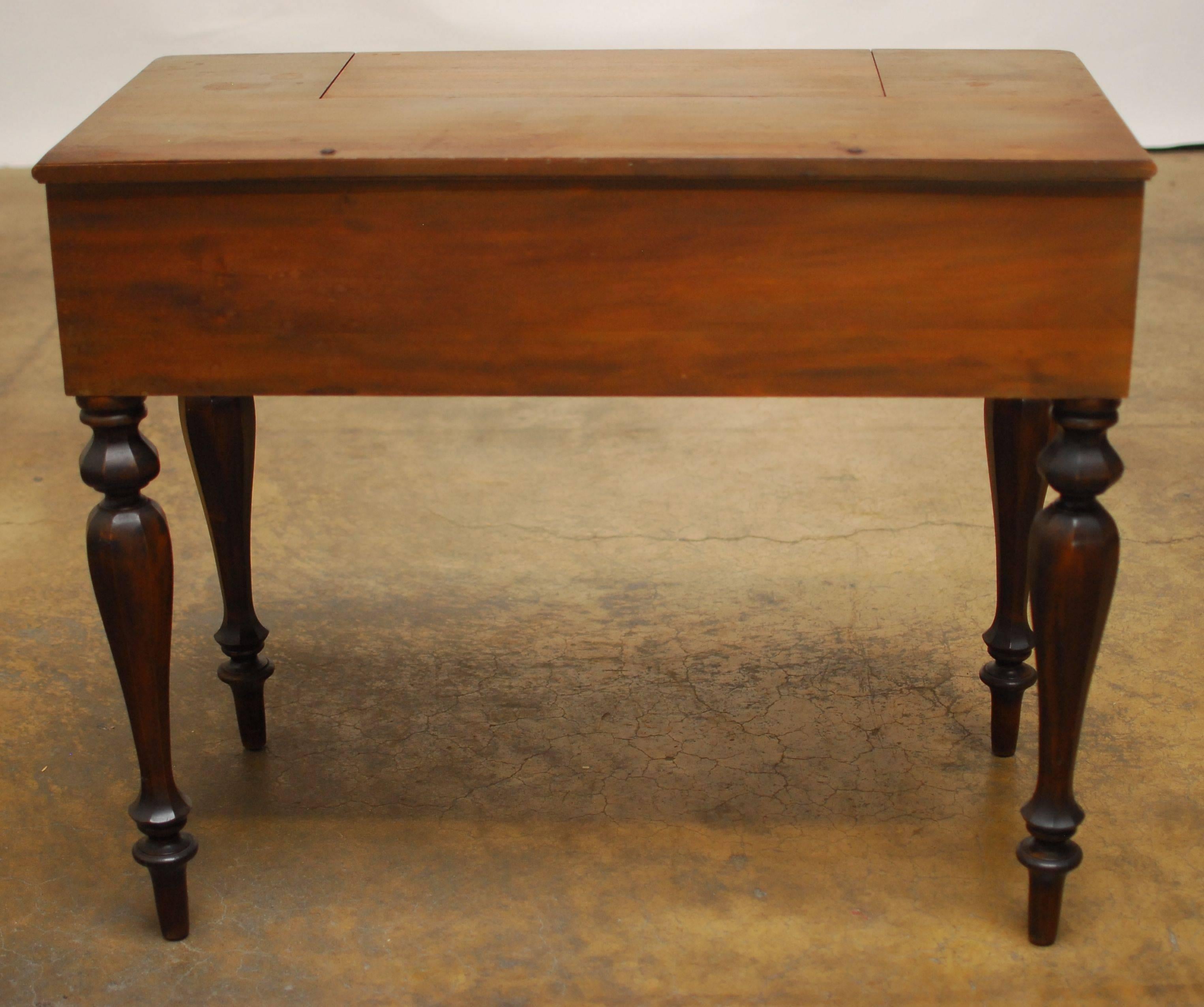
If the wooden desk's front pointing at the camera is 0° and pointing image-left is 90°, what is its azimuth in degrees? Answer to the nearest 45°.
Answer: approximately 180°
